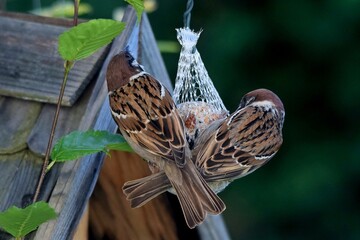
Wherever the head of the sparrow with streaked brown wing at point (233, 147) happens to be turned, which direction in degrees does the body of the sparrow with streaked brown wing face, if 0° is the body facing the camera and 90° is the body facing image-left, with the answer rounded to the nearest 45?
approximately 225°

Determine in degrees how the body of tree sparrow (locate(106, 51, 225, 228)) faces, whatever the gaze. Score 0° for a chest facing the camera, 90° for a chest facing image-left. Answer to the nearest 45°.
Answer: approximately 135°

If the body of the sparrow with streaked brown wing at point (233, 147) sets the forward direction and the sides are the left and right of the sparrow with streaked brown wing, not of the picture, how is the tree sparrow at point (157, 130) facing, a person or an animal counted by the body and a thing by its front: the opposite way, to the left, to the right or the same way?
to the left
